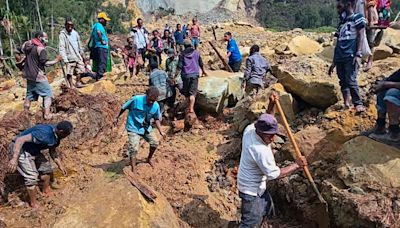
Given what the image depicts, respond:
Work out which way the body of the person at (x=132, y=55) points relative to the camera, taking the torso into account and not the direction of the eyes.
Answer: toward the camera

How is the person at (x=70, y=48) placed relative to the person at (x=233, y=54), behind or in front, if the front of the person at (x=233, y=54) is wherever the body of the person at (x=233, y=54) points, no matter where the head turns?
in front

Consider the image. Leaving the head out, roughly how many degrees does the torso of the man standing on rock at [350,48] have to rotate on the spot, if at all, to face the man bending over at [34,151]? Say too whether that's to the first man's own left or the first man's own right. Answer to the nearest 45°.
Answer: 0° — they already face them

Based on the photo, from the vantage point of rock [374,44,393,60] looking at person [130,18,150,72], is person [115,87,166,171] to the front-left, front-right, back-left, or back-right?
front-left

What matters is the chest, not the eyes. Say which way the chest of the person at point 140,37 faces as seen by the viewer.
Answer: toward the camera

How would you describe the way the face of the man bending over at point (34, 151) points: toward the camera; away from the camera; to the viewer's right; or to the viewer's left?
to the viewer's right

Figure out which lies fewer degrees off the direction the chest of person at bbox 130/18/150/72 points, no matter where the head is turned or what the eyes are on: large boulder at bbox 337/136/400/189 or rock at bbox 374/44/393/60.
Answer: the large boulder

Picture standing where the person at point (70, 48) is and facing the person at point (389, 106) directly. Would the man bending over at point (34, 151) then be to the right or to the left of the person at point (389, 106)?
right

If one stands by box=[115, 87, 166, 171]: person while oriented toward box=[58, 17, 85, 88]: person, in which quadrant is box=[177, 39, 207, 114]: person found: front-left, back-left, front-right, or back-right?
front-right

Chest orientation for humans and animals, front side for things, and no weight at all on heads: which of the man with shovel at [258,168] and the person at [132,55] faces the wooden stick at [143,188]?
the person

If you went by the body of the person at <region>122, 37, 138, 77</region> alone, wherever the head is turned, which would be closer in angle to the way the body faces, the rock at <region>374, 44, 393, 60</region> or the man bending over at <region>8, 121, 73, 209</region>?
the man bending over

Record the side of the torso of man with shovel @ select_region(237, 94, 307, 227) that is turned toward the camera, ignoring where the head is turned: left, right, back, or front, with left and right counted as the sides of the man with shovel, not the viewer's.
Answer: right

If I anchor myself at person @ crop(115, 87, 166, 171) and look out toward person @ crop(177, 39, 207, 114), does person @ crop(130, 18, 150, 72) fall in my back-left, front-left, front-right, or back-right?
front-left
